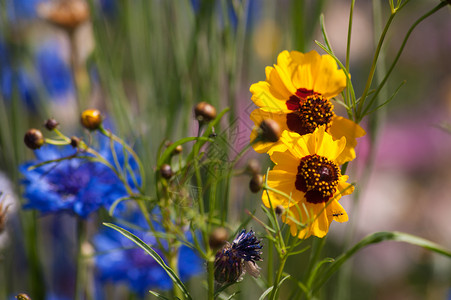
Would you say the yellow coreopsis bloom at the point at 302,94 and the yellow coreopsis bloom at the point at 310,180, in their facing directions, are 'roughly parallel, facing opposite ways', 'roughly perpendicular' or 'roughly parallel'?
roughly parallel

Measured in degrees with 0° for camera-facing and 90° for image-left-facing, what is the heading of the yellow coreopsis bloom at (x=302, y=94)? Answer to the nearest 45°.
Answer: approximately 315°

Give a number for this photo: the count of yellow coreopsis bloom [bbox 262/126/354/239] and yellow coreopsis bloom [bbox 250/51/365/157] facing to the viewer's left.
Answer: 0
